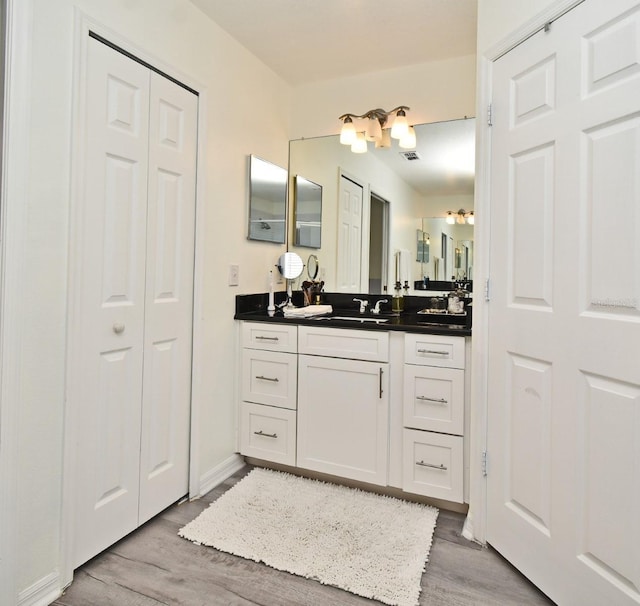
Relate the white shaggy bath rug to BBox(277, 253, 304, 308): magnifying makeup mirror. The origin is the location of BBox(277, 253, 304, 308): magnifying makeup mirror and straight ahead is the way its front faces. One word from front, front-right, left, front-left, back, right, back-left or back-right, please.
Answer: front

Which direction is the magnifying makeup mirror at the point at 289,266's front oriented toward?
toward the camera

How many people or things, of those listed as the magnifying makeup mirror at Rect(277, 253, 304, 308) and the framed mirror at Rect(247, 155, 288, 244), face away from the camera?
0

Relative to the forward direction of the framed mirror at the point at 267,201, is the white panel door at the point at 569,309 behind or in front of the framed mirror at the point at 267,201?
in front

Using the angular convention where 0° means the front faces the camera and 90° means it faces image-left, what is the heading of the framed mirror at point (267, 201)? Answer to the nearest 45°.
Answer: approximately 315°
